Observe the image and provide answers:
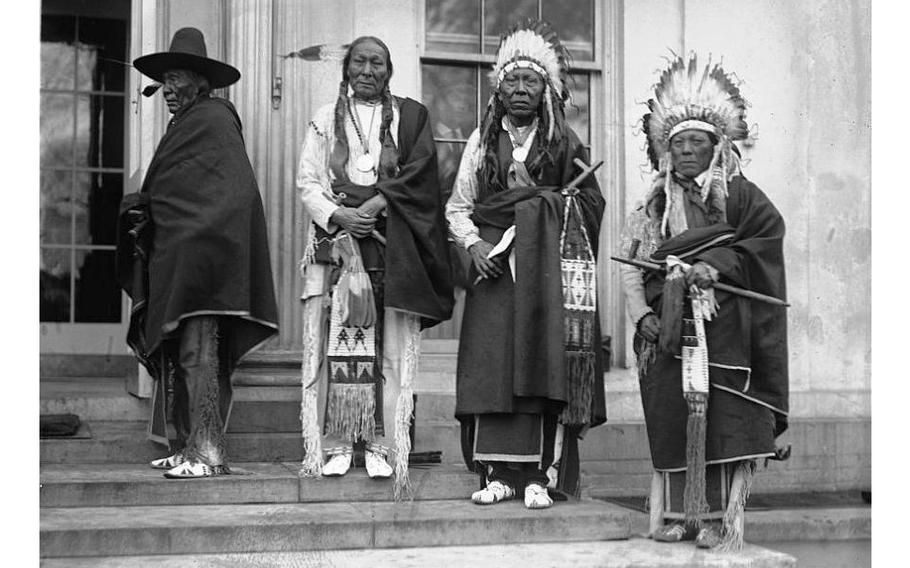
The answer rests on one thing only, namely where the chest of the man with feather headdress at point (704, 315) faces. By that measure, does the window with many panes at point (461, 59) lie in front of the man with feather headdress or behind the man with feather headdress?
behind

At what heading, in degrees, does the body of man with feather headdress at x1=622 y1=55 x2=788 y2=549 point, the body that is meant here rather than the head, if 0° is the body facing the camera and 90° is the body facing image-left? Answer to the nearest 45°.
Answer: approximately 0°

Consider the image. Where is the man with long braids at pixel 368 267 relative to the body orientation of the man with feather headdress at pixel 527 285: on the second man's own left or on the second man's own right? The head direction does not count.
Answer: on the second man's own right

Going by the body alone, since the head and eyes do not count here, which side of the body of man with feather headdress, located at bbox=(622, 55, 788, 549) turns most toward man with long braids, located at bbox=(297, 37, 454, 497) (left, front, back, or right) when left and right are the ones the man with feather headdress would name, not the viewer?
right

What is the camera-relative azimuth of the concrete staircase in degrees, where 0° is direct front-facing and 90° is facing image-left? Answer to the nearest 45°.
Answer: approximately 0°

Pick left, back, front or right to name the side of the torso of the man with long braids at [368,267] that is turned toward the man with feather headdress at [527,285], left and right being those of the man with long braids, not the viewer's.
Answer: left

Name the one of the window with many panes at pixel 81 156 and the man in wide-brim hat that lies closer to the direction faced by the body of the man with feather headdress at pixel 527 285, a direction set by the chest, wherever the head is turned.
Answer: the man in wide-brim hat

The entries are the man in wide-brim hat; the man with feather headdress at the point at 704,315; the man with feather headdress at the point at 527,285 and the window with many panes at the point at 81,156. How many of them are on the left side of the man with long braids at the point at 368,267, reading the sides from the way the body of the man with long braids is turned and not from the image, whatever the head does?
2

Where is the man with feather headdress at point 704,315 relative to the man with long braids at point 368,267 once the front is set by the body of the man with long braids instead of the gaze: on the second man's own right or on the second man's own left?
on the second man's own left

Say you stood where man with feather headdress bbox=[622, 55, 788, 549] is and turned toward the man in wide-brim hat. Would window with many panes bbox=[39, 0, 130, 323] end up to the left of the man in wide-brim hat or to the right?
right
